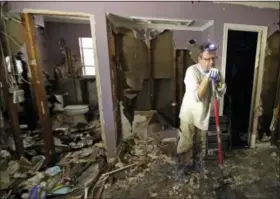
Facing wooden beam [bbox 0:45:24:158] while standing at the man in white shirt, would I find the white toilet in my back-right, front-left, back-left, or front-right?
front-right

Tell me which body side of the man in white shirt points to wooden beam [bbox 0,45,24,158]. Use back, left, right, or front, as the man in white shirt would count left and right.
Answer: right

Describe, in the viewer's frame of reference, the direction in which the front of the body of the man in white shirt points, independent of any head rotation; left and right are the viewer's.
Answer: facing the viewer and to the right of the viewer

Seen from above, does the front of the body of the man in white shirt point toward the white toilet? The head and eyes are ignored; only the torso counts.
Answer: no

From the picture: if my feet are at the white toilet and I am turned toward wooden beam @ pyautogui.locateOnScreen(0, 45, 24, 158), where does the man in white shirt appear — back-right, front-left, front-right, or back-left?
front-left
